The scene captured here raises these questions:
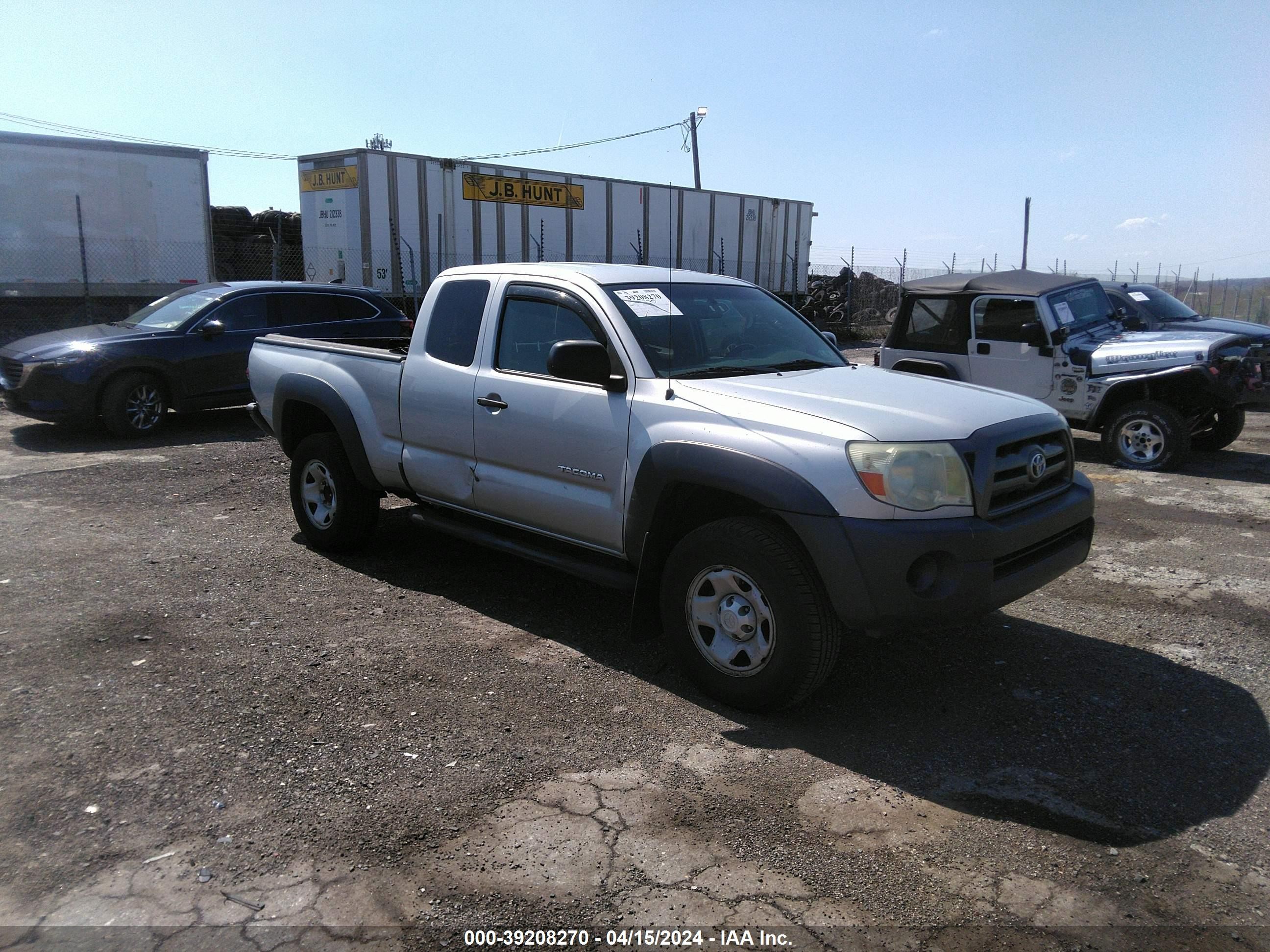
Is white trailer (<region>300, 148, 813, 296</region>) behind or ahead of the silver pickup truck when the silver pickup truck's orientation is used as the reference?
behind

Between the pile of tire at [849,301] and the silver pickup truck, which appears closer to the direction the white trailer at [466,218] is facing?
the silver pickup truck

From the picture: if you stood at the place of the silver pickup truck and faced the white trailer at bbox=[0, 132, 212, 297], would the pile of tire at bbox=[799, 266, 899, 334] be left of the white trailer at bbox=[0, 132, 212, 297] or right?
right

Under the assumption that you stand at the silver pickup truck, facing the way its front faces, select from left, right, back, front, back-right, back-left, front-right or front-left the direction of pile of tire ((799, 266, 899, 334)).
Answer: back-left

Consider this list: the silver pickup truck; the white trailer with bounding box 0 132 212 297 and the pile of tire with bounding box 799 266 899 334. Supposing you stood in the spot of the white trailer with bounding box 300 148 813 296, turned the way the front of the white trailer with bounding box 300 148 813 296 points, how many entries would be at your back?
1

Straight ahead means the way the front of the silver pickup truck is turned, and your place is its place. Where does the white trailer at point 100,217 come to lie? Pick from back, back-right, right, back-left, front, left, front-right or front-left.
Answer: back
